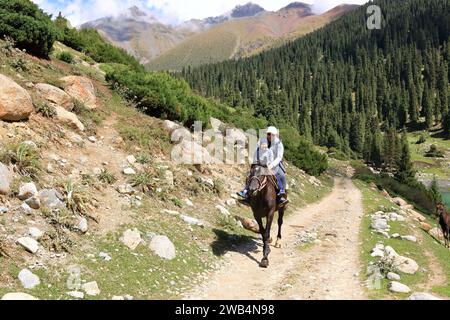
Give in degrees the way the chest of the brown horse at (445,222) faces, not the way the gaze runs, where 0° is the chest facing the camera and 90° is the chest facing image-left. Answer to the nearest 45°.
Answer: approximately 45°

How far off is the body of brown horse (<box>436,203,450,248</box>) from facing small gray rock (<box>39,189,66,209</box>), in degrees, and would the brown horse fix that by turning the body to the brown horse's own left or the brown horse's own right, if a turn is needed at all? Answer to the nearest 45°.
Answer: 0° — it already faces it

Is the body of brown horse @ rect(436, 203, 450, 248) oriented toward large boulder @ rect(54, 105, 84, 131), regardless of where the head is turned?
yes

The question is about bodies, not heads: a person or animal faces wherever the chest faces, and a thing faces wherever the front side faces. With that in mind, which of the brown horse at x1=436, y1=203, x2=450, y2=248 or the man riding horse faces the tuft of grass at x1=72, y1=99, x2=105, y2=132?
the brown horse

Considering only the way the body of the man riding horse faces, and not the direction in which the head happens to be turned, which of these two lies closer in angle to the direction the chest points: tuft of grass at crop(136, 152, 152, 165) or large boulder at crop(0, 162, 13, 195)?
the large boulder

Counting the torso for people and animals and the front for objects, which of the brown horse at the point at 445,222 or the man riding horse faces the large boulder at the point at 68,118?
the brown horse

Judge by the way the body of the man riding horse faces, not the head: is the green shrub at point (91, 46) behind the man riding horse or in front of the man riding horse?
behind

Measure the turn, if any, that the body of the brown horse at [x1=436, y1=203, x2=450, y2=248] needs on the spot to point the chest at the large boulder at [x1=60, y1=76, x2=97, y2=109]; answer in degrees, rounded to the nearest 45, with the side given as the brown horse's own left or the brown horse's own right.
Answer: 0° — it already faces it

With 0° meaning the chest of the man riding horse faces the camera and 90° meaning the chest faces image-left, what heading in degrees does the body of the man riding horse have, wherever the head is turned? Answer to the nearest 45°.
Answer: approximately 0°

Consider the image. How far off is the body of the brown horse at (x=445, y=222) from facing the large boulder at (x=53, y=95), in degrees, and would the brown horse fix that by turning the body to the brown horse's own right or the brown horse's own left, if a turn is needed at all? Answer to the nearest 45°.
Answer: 0° — it already faces it

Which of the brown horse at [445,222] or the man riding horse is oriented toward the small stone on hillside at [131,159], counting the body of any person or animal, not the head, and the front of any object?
the brown horse
